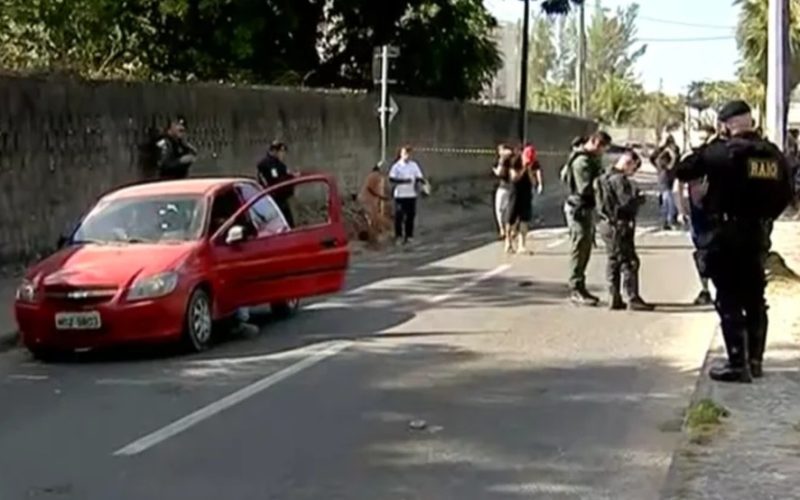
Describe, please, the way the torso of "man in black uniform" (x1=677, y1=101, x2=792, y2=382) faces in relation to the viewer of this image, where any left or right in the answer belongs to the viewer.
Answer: facing away from the viewer and to the left of the viewer

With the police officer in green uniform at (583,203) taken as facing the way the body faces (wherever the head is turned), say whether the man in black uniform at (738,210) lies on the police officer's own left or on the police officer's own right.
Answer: on the police officer's own right

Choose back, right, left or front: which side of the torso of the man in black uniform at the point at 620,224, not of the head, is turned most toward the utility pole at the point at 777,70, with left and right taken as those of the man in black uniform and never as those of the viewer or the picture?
left

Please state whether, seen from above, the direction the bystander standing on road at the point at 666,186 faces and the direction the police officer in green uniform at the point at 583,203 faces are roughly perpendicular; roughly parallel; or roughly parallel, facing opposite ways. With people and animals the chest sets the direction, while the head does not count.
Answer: roughly perpendicular

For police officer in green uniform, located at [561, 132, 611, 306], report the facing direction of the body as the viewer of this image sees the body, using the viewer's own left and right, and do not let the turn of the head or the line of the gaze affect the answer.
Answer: facing to the right of the viewer

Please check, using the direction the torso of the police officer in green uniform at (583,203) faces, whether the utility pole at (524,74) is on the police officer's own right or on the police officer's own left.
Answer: on the police officer's own left

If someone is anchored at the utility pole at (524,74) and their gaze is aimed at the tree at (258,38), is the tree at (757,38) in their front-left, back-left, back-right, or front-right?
back-left

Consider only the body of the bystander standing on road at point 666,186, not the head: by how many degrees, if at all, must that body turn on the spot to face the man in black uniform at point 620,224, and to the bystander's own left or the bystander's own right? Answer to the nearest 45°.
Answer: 0° — they already face them
